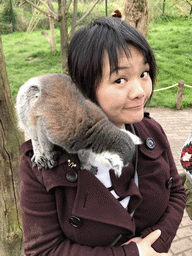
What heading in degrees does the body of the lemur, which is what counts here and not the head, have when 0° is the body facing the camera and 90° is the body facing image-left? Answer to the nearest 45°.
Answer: approximately 270°

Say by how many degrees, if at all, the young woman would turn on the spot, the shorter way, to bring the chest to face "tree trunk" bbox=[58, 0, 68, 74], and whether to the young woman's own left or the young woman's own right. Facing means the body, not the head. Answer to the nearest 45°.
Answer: approximately 135° to the young woman's own left

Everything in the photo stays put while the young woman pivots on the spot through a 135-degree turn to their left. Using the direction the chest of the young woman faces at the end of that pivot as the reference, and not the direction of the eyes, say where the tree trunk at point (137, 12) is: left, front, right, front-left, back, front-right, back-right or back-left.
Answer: front

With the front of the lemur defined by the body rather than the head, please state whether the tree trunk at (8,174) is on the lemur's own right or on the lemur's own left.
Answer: on the lemur's own left

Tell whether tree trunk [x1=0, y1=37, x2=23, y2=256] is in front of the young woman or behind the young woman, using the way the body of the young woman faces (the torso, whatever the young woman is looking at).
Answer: behind

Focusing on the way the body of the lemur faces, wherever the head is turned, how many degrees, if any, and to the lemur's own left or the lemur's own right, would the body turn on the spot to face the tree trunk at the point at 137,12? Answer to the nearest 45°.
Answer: approximately 90° to the lemur's own left

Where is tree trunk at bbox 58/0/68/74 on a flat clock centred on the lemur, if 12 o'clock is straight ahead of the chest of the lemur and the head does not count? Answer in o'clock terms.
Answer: The tree trunk is roughly at 9 o'clock from the lemur.

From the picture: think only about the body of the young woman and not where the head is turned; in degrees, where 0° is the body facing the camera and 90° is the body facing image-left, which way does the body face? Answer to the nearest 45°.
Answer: approximately 315°
